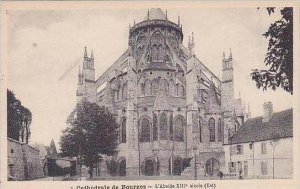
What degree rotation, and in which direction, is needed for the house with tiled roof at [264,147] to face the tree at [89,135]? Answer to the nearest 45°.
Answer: approximately 45° to its right

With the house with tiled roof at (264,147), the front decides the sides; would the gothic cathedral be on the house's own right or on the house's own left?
on the house's own right

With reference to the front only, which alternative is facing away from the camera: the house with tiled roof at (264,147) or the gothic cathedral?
the gothic cathedral

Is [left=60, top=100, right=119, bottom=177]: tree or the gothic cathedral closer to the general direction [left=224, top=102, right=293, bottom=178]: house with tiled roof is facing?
the tree

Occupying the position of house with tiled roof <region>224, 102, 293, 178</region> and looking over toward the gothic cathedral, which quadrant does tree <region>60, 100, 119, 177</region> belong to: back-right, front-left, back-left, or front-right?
front-left

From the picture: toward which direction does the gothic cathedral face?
away from the camera

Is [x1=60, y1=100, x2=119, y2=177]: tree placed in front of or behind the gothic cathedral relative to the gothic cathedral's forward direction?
behind

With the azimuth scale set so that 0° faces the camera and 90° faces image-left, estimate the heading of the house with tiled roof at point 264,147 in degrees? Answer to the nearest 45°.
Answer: approximately 45°

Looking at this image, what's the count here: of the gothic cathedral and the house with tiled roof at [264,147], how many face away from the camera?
1
